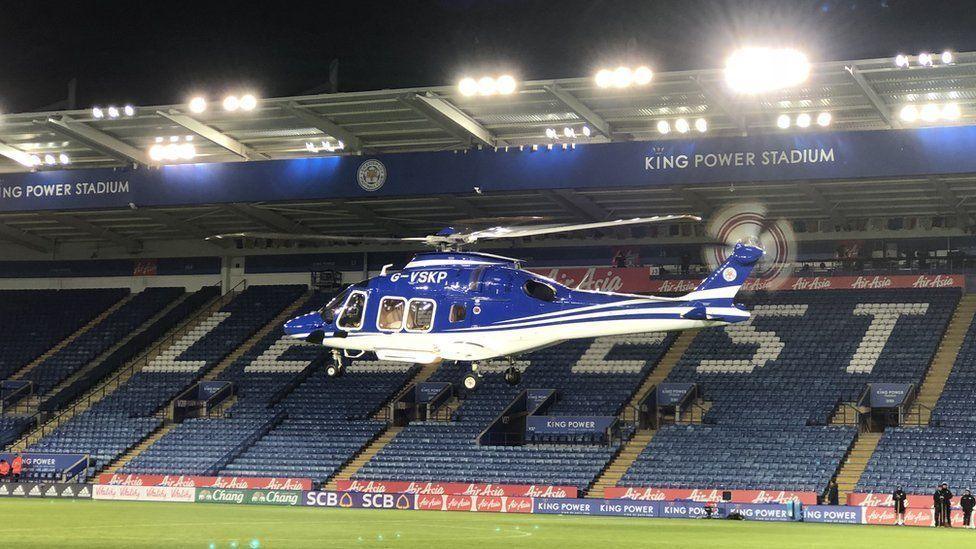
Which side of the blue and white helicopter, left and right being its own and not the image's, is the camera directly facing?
left

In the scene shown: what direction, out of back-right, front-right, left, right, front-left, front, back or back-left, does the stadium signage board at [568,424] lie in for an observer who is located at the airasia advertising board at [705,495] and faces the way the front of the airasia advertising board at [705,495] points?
back-right

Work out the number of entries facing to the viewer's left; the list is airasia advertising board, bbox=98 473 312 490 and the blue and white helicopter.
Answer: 1

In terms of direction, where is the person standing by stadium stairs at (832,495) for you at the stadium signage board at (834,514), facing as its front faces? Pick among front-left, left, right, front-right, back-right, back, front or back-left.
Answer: back

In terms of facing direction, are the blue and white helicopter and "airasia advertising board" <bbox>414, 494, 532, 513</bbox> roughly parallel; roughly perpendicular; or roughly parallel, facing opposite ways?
roughly perpendicular

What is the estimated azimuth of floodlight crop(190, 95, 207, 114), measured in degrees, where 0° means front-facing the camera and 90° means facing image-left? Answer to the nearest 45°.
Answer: approximately 0°

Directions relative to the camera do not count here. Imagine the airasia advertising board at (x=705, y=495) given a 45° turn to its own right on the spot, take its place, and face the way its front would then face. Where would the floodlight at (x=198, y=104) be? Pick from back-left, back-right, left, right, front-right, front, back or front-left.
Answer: front-right

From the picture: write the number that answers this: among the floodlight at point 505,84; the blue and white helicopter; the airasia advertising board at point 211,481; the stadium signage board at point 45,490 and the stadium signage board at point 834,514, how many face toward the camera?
4
